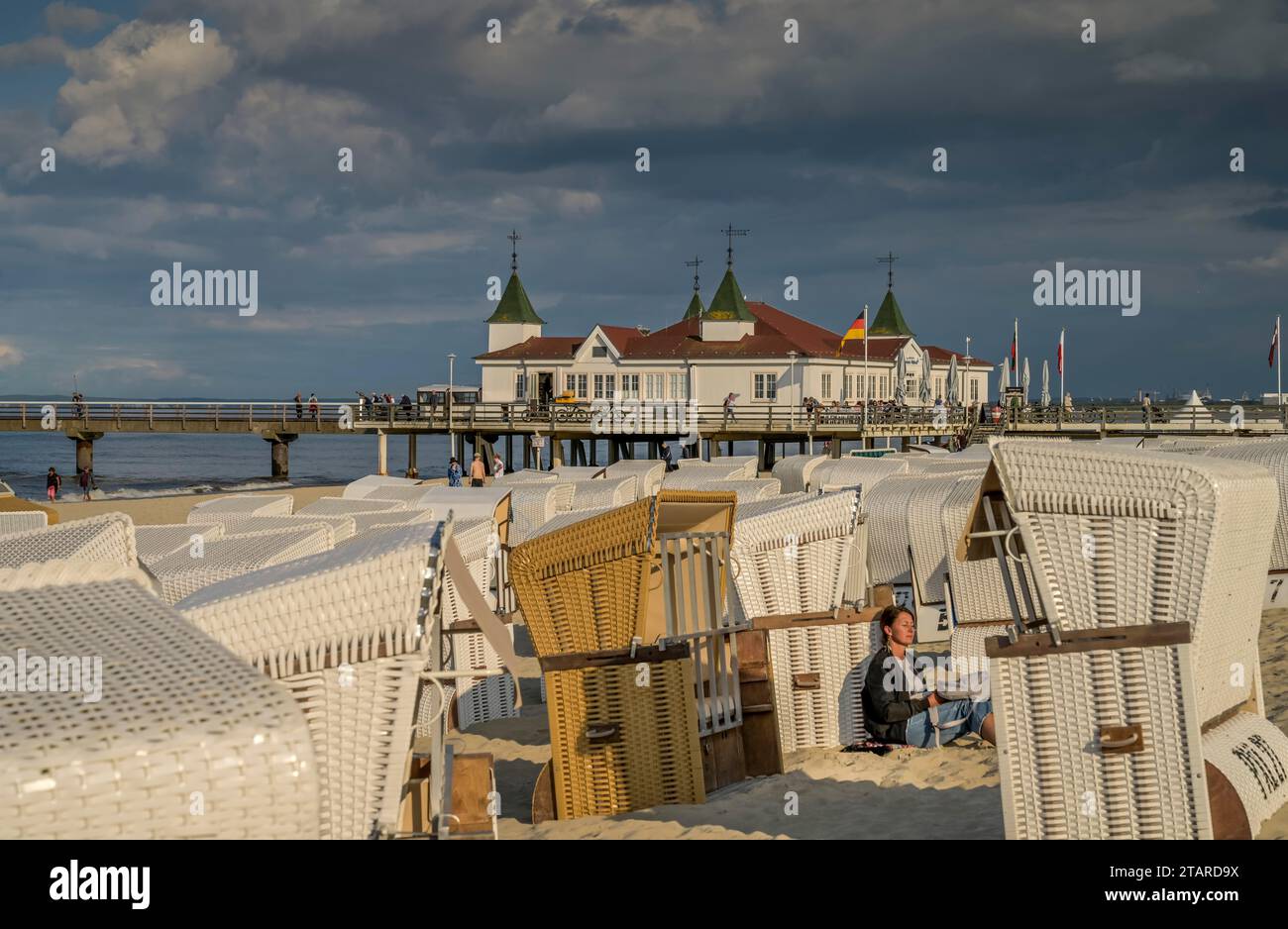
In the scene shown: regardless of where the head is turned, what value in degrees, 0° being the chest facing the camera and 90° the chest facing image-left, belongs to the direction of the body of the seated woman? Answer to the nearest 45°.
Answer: approximately 270°

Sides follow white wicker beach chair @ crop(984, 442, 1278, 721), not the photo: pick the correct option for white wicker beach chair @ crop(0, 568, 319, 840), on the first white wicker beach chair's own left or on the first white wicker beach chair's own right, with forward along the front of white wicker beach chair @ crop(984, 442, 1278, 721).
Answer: on the first white wicker beach chair's own left

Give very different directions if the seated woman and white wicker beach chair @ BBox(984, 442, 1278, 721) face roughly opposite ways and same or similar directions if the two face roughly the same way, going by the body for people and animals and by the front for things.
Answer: very different directions
